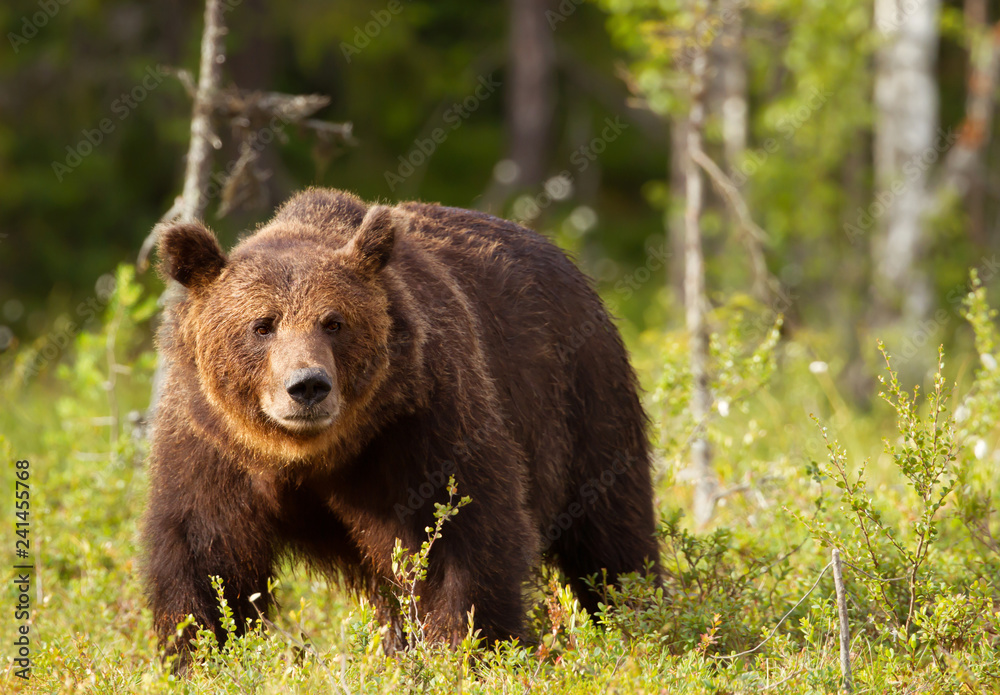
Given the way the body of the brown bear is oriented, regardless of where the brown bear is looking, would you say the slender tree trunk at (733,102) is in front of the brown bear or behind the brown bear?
behind

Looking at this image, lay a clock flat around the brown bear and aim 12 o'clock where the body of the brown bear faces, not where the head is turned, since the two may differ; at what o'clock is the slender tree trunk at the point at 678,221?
The slender tree trunk is roughly at 5 o'clock from the brown bear.

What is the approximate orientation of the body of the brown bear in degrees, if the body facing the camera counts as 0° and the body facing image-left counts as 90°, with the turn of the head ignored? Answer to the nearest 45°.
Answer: approximately 45°

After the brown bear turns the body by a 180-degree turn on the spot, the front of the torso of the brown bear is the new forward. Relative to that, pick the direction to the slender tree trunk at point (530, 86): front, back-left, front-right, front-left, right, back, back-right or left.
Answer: front-left

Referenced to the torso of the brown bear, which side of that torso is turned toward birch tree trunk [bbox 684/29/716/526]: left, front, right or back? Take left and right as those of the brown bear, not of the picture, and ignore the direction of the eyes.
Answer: back

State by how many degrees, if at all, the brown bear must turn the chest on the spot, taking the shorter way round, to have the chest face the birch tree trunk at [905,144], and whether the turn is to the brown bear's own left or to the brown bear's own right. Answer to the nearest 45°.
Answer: approximately 180°
